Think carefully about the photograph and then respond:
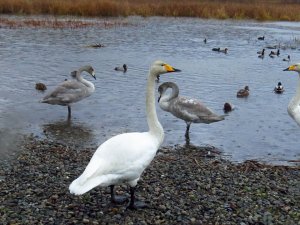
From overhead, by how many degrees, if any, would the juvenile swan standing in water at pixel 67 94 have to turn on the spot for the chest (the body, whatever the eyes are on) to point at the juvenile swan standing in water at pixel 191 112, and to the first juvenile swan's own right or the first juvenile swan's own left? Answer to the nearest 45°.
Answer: approximately 45° to the first juvenile swan's own right

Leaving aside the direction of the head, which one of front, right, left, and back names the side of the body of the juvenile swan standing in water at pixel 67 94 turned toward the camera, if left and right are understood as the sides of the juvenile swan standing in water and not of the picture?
right

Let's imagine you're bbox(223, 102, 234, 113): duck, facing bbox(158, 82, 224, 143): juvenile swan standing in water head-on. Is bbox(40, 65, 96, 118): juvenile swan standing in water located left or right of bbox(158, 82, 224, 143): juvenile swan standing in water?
right

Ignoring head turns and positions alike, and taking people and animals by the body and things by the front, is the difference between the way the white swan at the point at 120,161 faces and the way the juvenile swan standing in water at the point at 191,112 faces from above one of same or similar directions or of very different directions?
very different directions

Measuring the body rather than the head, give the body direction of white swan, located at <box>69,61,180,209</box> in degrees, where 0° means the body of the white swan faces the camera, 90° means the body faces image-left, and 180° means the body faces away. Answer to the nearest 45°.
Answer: approximately 270°

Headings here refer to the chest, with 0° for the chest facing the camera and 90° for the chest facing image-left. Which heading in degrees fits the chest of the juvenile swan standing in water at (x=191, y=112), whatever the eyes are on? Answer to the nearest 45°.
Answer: approximately 90°

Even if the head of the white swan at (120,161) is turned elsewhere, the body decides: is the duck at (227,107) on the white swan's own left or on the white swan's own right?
on the white swan's own left

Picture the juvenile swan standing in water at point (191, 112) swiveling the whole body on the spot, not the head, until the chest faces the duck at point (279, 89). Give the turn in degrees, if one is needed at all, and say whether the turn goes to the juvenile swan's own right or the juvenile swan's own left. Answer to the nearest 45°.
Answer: approximately 135° to the juvenile swan's own right

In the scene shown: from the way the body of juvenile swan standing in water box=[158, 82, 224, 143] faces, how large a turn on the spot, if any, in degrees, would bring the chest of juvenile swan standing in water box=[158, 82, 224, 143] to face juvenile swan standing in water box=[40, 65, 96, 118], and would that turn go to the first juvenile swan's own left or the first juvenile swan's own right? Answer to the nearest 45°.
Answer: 0° — it already faces it

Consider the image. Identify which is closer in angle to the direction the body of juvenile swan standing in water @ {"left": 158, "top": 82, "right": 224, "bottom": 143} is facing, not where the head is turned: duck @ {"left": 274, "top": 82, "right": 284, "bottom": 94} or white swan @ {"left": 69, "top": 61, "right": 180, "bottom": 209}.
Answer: the white swan

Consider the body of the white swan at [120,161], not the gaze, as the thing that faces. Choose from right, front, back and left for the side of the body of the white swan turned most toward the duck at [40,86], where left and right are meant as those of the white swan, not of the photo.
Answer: left

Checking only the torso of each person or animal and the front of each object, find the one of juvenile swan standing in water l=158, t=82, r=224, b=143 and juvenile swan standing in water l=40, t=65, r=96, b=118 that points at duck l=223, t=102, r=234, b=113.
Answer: juvenile swan standing in water l=40, t=65, r=96, b=118

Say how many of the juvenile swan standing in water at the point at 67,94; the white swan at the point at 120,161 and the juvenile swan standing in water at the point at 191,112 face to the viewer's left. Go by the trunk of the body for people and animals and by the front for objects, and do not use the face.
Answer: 1
